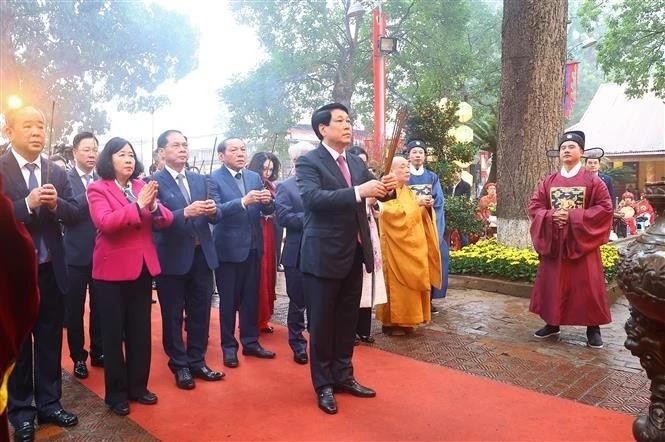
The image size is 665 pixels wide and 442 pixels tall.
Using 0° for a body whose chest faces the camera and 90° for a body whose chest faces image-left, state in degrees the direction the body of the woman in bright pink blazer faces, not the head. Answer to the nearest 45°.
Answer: approximately 315°

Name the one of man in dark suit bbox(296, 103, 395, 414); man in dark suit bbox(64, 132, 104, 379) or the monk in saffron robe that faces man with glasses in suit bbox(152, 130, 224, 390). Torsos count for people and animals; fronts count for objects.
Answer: man in dark suit bbox(64, 132, 104, 379)

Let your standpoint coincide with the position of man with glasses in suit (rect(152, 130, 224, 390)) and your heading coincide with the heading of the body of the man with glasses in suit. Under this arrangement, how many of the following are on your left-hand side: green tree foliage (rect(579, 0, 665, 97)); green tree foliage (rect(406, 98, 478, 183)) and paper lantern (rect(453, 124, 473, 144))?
3

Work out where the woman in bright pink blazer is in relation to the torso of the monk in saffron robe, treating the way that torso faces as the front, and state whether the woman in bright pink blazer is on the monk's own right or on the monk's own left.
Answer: on the monk's own right

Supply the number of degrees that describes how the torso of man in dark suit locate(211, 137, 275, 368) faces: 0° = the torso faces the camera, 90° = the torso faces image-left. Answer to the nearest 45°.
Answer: approximately 315°

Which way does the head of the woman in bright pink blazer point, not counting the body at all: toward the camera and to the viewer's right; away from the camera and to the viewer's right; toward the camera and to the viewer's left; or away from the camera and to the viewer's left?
toward the camera and to the viewer's right

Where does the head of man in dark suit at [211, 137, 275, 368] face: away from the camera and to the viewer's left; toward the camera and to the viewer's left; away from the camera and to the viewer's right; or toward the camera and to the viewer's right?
toward the camera and to the viewer's right

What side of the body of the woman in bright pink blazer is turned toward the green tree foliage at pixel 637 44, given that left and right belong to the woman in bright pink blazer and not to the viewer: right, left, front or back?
left

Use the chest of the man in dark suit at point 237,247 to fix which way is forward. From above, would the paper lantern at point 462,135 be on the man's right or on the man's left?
on the man's left

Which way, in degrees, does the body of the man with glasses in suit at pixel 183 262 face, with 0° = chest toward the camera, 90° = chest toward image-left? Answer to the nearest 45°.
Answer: approximately 315°

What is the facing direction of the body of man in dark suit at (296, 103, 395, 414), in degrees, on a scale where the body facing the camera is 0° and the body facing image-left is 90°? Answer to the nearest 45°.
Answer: approximately 315°

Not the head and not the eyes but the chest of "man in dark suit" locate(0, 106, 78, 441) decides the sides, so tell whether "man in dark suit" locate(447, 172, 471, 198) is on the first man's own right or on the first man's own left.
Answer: on the first man's own left

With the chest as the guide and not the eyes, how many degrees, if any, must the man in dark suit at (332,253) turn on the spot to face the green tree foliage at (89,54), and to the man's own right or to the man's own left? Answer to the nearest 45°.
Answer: approximately 180°
